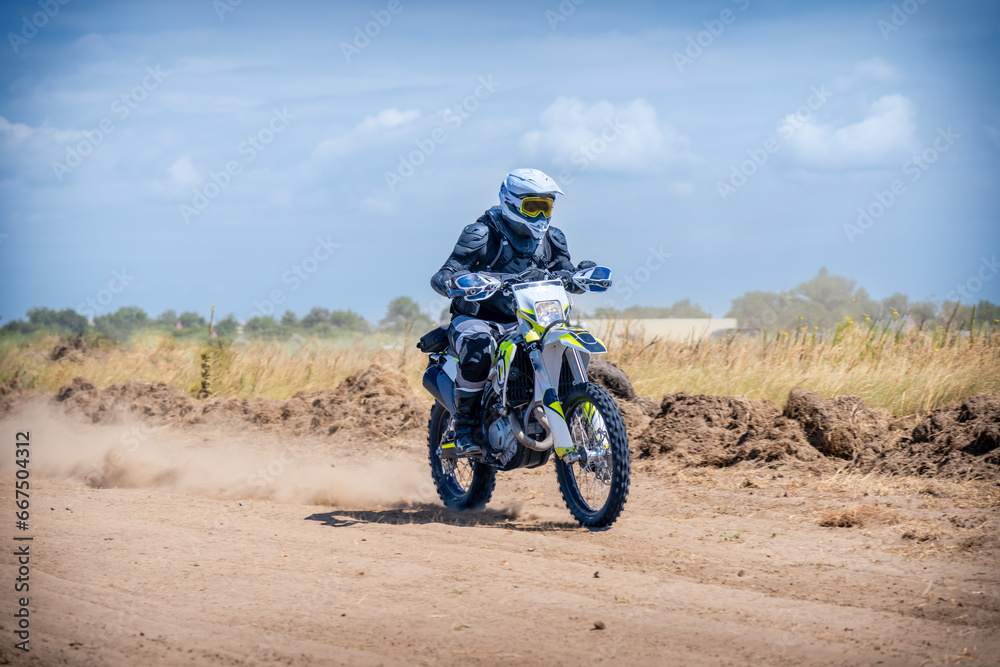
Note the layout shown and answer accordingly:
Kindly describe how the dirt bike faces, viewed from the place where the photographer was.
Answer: facing the viewer and to the right of the viewer

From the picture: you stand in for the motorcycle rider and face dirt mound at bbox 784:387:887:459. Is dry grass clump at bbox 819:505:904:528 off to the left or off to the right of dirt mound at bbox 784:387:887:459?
right

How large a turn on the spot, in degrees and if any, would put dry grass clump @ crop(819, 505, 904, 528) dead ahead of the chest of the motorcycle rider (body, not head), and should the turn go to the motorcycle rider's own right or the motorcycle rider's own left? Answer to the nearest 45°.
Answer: approximately 45° to the motorcycle rider's own left

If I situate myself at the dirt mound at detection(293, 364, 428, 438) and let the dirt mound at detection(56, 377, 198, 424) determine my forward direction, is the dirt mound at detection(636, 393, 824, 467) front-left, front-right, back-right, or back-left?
back-left

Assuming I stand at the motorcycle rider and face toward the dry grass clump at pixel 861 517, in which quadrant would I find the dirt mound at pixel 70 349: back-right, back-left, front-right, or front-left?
back-left

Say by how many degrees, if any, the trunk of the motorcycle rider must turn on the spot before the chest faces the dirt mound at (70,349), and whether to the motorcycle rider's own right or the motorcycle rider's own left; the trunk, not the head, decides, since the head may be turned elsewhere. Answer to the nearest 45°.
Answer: approximately 180°

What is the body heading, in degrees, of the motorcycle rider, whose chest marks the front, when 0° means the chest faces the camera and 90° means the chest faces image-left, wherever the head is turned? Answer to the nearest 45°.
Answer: approximately 315°

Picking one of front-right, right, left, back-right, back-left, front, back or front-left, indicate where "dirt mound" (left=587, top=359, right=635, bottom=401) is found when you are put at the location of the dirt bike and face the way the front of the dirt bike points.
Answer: back-left

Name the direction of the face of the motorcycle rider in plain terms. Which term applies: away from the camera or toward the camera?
toward the camera

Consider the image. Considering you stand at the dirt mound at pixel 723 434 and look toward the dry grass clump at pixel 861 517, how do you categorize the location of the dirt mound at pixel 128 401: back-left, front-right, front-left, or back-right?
back-right

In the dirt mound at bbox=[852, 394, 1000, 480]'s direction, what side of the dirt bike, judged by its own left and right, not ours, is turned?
left

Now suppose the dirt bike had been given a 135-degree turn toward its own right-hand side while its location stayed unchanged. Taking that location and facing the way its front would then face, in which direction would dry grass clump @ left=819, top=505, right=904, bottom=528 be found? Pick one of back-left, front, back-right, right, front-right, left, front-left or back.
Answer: back

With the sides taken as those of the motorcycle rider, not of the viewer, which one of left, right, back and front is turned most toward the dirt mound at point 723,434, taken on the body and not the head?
left
